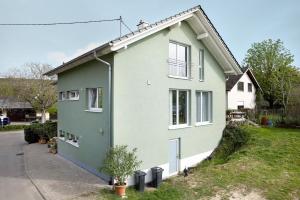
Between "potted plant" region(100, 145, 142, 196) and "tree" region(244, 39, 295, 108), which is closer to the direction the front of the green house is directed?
the potted plant

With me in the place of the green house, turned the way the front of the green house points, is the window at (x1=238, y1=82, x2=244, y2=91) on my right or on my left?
on my left

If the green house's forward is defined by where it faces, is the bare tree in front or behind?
behind

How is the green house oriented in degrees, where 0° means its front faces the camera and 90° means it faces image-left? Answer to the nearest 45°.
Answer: approximately 315°

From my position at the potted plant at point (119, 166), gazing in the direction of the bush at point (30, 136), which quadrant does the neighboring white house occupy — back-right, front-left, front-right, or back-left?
front-right

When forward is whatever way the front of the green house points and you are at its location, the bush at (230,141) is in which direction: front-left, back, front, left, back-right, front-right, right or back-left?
left

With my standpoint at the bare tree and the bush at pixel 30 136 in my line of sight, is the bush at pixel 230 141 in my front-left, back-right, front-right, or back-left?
front-left

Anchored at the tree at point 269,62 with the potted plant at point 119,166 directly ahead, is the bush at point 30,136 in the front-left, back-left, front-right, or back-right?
front-right

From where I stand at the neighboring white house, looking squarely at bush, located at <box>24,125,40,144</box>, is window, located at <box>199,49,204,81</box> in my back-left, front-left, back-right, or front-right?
front-left

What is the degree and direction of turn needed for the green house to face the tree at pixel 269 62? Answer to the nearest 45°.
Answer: approximately 90° to its left
